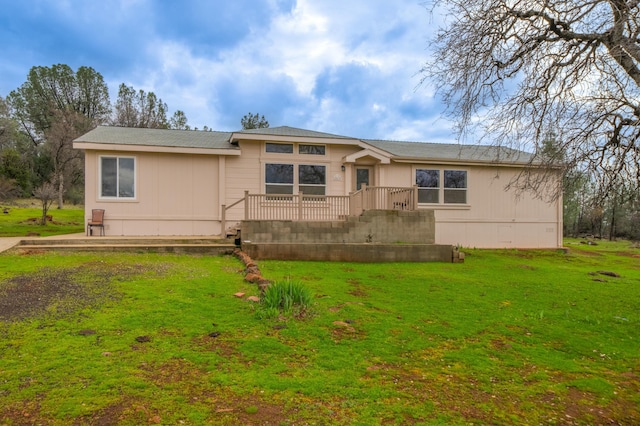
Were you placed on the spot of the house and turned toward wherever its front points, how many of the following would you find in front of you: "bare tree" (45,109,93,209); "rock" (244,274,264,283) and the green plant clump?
2

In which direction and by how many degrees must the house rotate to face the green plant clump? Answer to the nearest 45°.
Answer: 0° — it already faces it

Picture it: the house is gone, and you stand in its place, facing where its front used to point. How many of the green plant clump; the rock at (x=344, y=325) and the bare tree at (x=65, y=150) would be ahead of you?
2

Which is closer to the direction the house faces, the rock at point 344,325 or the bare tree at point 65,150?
the rock

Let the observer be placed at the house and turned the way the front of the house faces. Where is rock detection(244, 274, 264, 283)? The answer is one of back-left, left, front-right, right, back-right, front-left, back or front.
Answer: front

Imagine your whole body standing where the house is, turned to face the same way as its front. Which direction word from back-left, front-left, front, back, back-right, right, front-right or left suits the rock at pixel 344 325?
front

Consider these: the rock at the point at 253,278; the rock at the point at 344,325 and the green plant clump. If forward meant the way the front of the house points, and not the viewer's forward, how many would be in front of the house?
3

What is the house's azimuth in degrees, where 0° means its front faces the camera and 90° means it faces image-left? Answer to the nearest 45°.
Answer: approximately 0°
